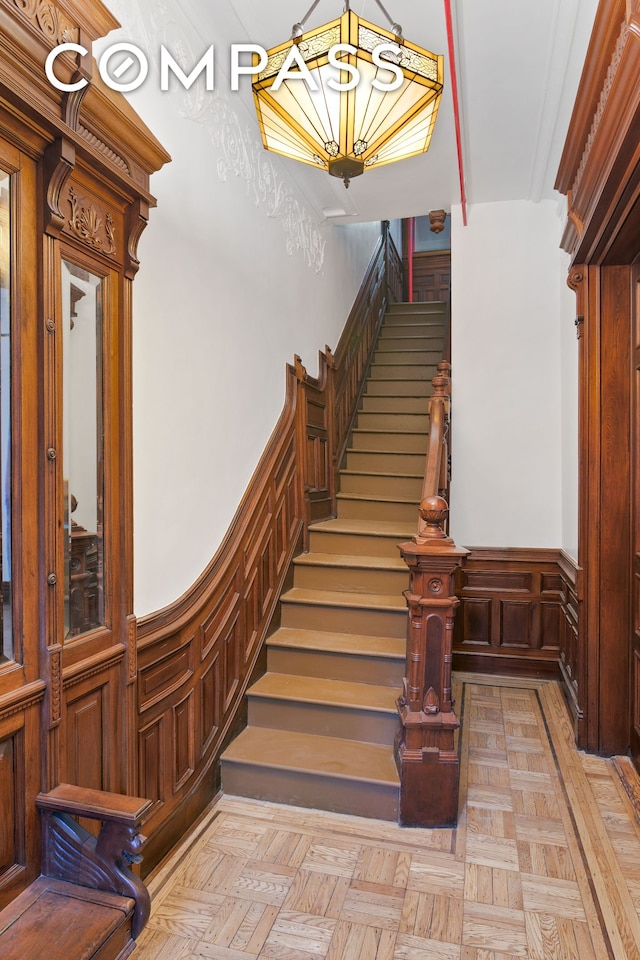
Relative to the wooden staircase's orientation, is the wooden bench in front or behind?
in front

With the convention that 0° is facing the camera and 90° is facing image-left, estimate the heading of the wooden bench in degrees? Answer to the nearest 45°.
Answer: approximately 315°

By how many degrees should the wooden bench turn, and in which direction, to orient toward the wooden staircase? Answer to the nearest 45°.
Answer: approximately 90° to its left

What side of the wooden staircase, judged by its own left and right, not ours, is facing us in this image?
front

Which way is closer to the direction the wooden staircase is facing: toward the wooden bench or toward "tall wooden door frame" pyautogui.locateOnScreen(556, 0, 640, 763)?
the wooden bench

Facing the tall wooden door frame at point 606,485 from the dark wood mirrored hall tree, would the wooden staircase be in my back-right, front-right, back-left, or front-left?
front-left

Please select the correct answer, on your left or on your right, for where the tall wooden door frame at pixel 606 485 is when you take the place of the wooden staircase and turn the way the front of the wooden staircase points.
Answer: on your left

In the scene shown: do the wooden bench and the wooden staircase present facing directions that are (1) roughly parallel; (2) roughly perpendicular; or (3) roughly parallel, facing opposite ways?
roughly perpendicular

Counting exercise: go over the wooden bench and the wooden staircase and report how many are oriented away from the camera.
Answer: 0
